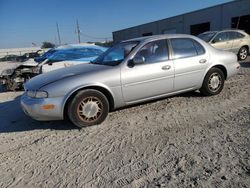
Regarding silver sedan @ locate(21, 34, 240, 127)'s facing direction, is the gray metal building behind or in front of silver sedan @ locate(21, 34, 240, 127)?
behind

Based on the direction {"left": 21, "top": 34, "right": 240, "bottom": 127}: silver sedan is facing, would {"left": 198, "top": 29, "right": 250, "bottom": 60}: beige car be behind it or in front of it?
behind

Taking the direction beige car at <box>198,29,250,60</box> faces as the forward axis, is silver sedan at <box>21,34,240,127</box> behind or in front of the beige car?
in front

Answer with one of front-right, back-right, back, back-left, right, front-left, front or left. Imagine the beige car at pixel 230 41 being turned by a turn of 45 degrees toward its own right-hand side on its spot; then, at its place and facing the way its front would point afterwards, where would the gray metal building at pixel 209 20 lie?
right

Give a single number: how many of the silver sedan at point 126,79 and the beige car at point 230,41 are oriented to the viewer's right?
0
